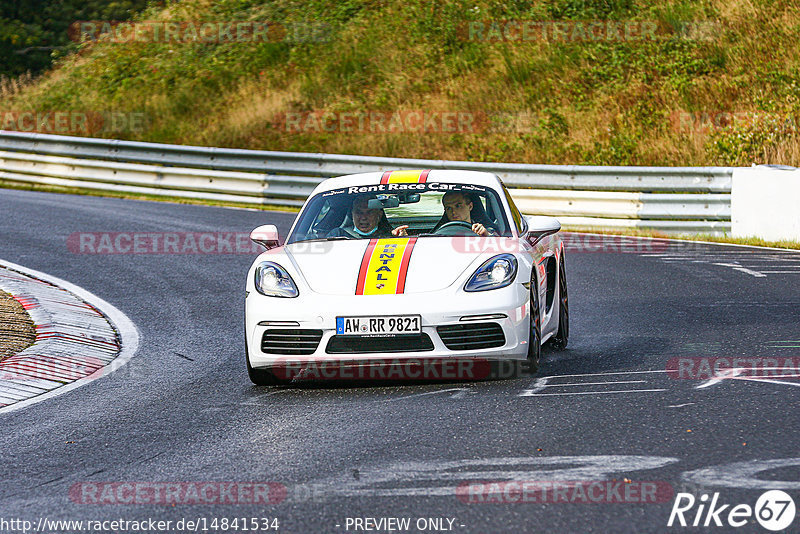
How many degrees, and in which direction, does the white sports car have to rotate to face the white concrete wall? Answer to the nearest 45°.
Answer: approximately 135° to its left

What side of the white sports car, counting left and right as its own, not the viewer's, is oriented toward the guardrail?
back

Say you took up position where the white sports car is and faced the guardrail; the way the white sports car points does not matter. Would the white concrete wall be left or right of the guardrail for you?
right

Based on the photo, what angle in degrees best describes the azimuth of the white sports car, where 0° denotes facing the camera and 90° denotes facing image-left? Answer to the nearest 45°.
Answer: approximately 0°
